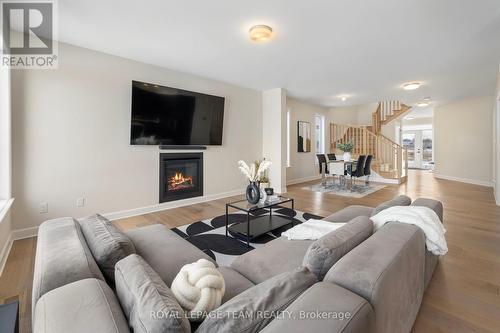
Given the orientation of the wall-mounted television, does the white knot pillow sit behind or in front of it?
in front

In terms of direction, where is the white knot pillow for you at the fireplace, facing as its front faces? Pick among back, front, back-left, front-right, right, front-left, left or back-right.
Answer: front-right

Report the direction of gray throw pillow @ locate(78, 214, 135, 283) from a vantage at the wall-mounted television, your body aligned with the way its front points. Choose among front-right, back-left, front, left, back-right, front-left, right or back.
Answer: front-right

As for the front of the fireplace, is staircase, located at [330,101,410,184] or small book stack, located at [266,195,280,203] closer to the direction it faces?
the small book stack

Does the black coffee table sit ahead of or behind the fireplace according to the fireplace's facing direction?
ahead

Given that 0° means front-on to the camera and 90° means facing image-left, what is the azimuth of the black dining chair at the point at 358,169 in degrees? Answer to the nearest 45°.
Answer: approximately 90°

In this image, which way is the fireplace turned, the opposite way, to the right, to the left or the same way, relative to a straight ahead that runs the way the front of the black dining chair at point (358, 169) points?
the opposite way

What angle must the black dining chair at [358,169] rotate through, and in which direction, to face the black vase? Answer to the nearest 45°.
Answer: approximately 90° to its left
